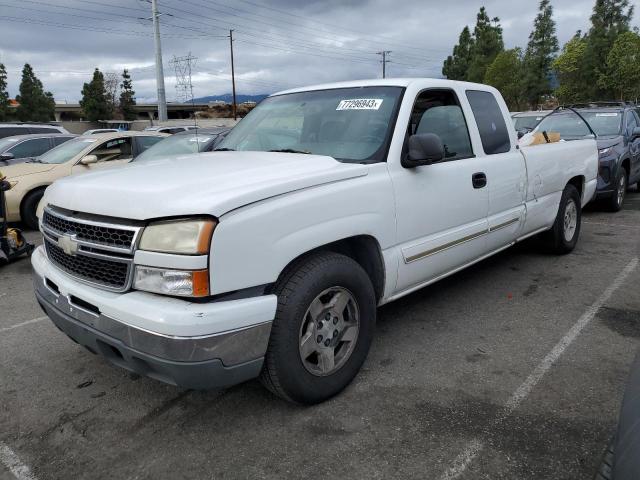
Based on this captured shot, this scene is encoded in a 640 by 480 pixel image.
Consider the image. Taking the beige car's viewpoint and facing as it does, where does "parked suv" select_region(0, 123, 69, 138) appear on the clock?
The parked suv is roughly at 4 o'clock from the beige car.

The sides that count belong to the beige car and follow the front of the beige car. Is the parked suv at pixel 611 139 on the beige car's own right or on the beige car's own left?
on the beige car's own left

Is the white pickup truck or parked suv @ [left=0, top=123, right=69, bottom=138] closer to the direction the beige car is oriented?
the white pickup truck

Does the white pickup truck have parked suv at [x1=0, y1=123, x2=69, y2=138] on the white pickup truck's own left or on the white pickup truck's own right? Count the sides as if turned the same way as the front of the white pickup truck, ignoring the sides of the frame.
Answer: on the white pickup truck's own right

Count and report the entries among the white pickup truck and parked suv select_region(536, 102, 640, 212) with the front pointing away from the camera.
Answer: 0

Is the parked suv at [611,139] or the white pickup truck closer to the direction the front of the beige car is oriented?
the white pickup truck

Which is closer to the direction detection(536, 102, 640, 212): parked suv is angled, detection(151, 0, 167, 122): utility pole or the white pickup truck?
the white pickup truck

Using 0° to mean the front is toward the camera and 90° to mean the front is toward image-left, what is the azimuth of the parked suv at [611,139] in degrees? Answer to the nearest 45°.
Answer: approximately 45°

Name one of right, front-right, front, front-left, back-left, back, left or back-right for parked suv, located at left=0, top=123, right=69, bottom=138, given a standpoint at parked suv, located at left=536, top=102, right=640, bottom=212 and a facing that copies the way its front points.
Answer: front-right

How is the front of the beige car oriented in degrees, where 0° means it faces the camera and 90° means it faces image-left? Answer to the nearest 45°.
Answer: approximately 45°

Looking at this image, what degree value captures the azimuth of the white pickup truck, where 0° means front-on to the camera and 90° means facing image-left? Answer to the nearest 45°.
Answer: approximately 45°

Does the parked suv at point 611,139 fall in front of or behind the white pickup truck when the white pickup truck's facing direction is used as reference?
behind
